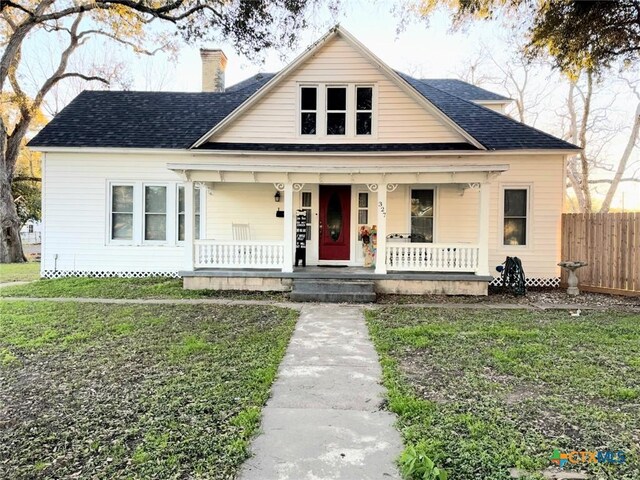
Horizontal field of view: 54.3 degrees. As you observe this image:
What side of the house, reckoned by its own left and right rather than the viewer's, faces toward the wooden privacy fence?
left

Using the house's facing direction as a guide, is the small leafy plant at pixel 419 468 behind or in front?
in front

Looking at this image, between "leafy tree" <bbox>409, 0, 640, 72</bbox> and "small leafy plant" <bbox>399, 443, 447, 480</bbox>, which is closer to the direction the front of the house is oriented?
the small leafy plant

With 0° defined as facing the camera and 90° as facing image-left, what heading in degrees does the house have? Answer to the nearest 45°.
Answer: approximately 0°
